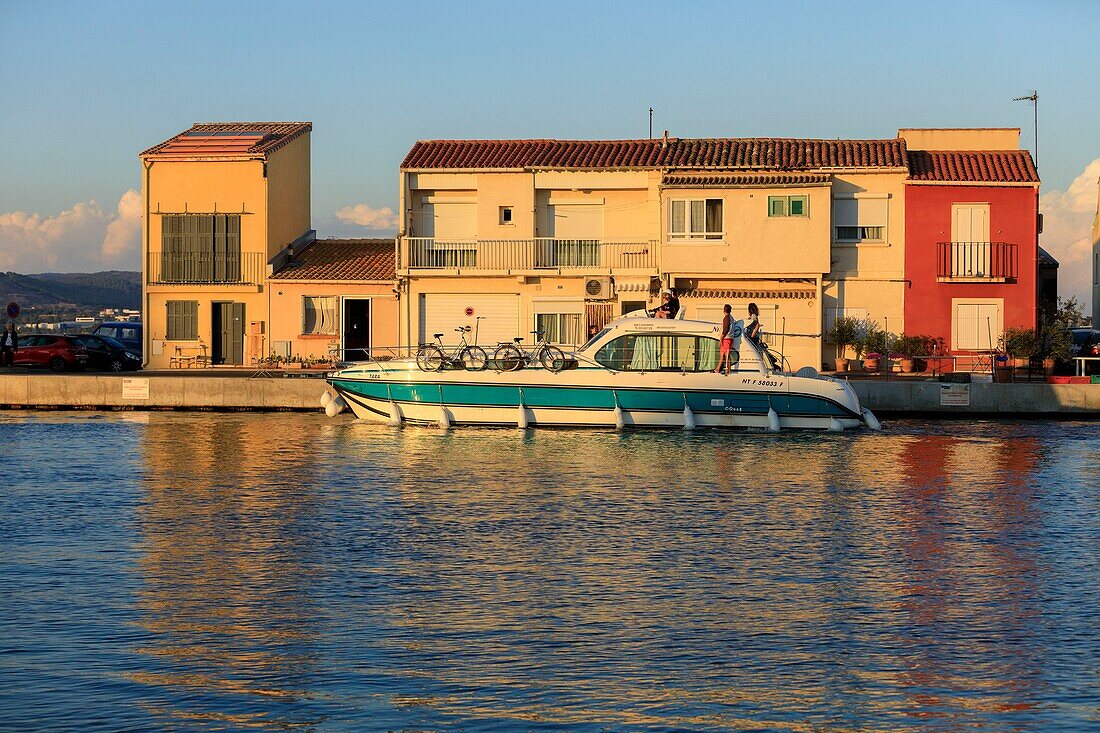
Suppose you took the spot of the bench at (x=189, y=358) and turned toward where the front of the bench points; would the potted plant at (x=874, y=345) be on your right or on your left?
on your left

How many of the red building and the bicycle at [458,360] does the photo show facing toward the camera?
1

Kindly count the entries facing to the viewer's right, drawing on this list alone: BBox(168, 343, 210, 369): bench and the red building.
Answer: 0

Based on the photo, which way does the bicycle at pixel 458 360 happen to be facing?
to the viewer's right

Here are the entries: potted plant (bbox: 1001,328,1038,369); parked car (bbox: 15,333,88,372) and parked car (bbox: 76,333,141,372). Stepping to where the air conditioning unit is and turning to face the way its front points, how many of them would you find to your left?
1

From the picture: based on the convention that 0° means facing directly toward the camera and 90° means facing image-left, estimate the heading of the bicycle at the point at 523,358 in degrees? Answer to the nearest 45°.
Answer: approximately 270°

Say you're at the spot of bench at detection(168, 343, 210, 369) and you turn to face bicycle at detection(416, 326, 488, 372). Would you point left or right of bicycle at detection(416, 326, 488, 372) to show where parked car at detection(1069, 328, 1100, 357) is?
left

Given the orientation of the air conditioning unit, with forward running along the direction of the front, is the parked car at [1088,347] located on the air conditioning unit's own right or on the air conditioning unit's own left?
on the air conditioning unit's own left

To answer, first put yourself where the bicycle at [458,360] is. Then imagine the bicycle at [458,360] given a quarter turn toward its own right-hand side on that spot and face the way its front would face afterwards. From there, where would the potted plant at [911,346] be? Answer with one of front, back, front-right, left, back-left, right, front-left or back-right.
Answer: back-left

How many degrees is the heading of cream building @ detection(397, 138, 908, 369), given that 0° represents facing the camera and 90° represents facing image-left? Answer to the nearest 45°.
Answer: approximately 0°

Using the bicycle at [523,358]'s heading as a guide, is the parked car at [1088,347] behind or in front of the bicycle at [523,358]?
in front

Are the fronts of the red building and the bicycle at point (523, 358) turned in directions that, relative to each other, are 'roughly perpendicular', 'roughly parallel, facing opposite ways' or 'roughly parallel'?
roughly perpendicular

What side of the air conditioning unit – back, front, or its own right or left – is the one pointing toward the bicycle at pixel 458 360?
front
